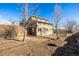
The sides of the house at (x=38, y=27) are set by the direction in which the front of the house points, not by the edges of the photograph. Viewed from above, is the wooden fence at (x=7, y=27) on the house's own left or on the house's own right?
on the house's own right
